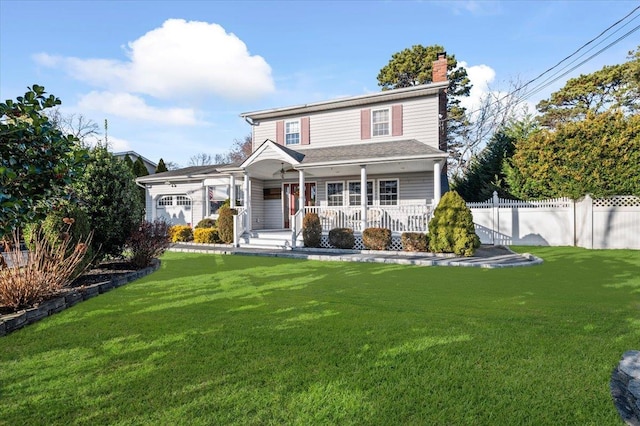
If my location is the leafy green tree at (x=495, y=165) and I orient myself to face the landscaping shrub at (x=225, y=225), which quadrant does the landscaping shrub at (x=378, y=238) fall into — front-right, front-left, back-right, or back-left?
front-left

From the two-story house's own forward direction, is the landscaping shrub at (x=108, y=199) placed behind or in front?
in front

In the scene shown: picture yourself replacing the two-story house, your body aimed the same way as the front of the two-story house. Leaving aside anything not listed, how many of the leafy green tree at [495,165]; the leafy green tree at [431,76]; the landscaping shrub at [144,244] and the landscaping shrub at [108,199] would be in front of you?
2

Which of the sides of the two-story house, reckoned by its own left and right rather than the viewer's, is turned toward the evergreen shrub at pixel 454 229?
left

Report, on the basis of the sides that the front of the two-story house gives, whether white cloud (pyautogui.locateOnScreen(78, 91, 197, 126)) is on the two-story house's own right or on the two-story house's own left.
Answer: on the two-story house's own right

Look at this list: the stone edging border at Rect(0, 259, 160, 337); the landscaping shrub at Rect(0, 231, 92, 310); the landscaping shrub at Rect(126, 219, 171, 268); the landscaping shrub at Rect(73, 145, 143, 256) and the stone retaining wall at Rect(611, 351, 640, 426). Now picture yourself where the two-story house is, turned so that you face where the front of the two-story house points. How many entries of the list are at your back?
0

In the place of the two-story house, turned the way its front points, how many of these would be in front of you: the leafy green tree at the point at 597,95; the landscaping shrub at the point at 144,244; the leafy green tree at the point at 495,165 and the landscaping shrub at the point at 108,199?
2

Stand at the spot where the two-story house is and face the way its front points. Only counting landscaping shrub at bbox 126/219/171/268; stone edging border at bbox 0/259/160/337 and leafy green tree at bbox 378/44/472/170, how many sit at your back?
1

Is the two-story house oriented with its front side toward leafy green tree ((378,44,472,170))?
no

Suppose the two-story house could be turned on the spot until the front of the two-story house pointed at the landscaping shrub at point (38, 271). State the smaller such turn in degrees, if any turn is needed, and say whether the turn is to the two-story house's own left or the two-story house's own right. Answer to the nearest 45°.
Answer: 0° — it already faces it

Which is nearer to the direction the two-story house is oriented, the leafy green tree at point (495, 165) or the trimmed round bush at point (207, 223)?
the trimmed round bush

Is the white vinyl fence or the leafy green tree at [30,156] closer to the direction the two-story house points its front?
the leafy green tree

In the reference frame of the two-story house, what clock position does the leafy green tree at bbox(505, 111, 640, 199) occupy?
The leafy green tree is roughly at 8 o'clock from the two-story house.

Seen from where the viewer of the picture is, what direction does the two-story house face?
facing the viewer and to the left of the viewer

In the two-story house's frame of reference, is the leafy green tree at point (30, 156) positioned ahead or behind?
ahead

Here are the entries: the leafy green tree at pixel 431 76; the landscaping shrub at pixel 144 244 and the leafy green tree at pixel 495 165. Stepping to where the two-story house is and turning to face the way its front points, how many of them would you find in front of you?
1

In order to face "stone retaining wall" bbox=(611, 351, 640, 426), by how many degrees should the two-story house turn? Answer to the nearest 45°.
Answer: approximately 45° to its left

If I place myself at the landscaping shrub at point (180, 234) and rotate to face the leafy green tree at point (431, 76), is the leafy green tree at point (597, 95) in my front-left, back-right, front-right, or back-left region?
front-right

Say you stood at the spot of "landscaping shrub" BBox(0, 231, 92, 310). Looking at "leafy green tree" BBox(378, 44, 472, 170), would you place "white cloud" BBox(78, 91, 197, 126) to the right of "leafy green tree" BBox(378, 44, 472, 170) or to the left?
left
